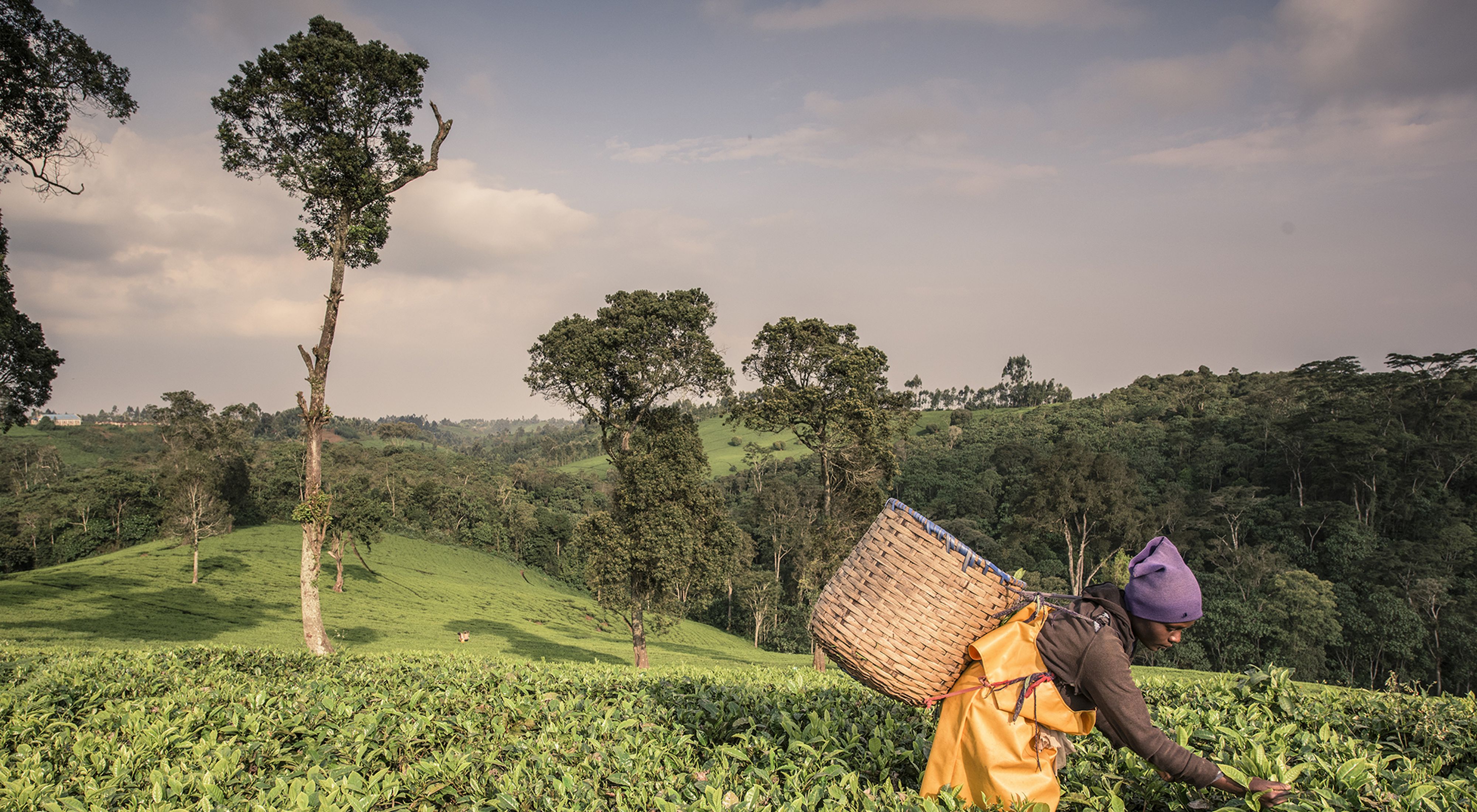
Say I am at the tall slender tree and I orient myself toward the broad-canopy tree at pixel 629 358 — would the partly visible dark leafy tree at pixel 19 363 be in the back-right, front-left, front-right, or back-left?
back-left

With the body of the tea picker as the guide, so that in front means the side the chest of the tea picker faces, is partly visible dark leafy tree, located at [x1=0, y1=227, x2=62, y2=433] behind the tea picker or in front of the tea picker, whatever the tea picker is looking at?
behind

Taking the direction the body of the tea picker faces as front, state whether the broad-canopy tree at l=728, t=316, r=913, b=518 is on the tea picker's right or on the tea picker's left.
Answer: on the tea picker's left

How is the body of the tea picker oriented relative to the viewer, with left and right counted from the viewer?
facing to the right of the viewer

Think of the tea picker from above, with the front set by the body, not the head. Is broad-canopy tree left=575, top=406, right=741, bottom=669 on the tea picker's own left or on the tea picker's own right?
on the tea picker's own left
